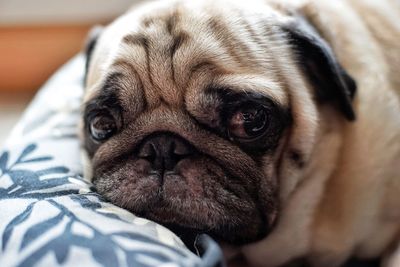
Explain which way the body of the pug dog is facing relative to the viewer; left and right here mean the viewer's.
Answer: facing the viewer and to the left of the viewer
